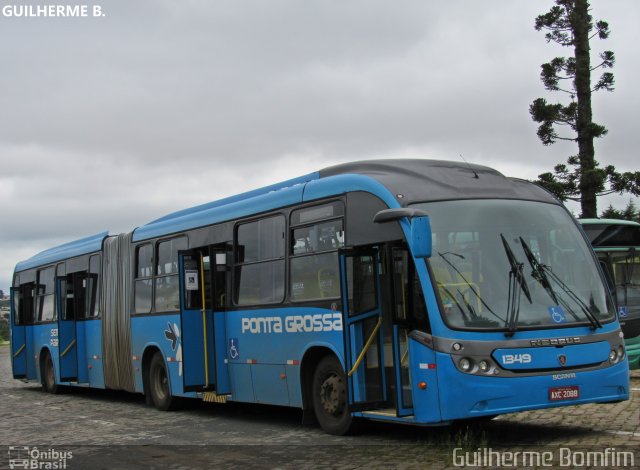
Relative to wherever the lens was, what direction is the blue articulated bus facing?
facing the viewer and to the right of the viewer

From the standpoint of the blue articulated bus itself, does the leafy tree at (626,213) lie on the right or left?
on its left
